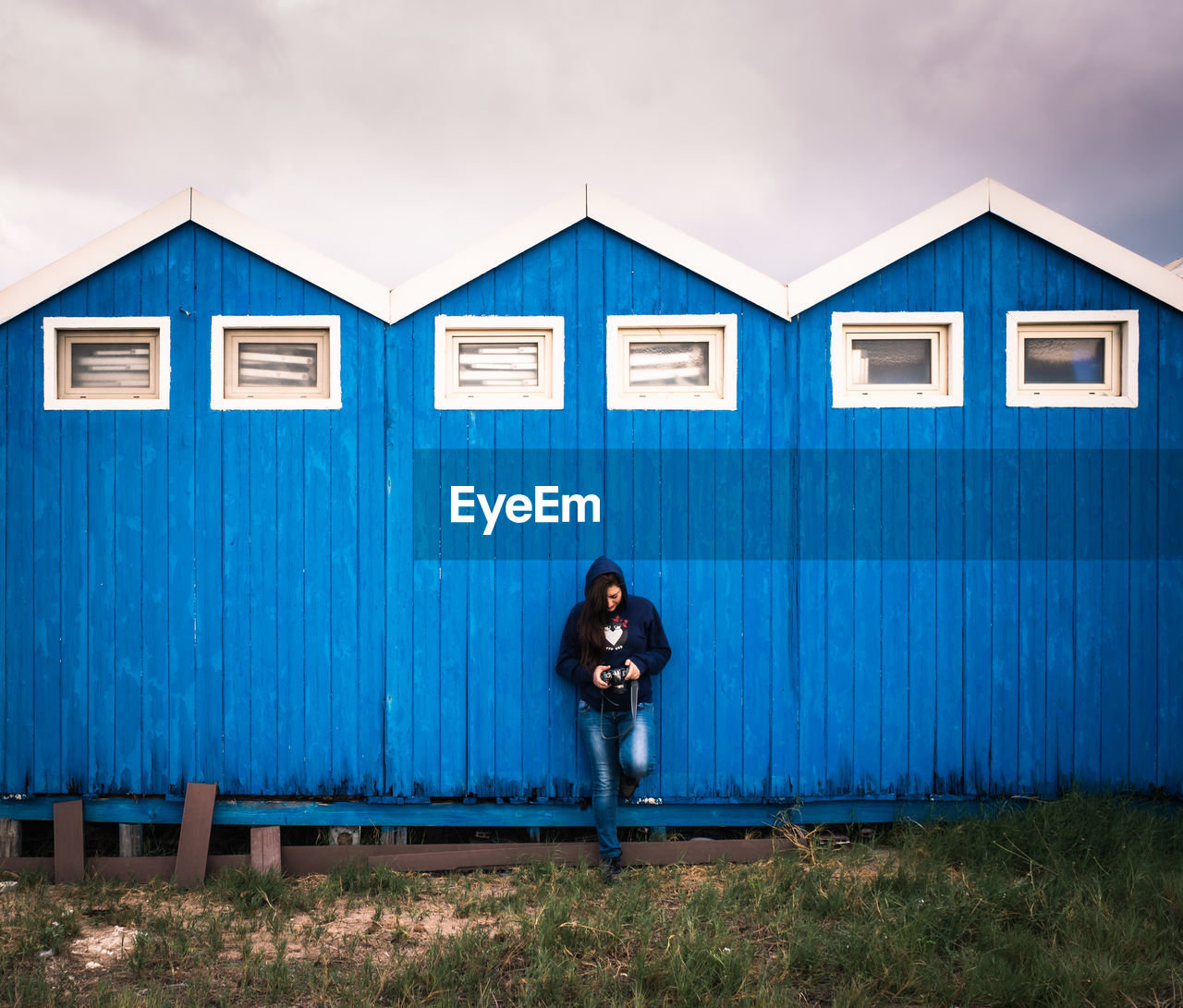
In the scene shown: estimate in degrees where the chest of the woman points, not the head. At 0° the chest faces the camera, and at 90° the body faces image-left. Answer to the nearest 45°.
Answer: approximately 0°
